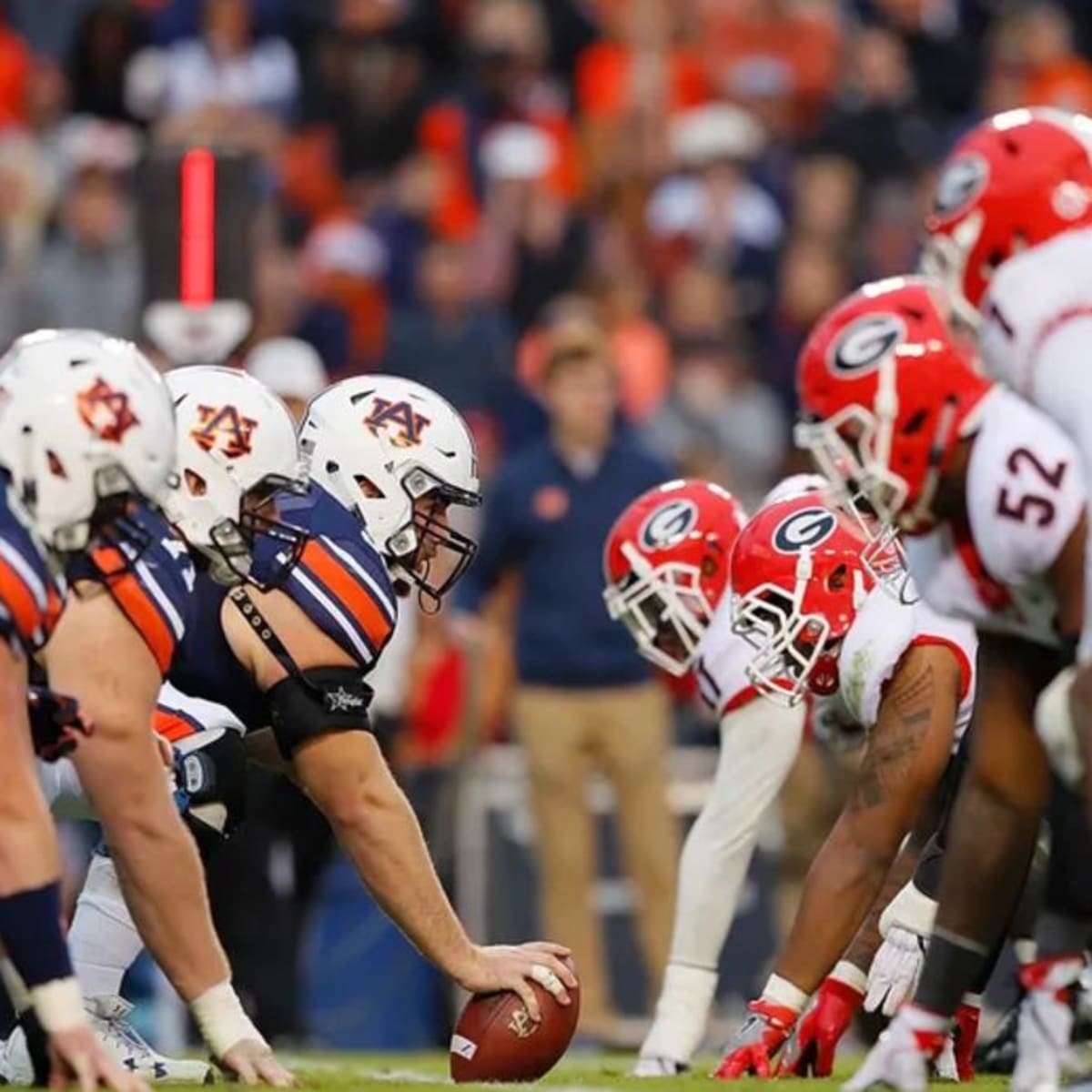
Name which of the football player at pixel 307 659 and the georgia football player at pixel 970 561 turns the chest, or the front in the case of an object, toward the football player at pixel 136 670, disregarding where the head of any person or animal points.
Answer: the georgia football player

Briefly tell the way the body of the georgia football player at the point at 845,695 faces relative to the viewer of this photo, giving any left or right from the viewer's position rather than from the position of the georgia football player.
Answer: facing to the left of the viewer

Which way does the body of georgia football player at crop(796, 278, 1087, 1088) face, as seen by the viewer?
to the viewer's left

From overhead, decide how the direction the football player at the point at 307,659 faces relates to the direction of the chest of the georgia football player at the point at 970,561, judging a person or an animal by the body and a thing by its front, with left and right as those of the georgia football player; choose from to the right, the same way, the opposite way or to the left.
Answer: the opposite way

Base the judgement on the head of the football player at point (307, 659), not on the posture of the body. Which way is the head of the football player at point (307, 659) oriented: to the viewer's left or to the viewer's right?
to the viewer's right

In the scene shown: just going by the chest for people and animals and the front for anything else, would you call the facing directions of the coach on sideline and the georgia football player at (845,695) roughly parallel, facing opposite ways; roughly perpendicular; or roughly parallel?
roughly perpendicular

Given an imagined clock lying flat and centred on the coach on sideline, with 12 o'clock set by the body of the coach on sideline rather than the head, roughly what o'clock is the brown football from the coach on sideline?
The brown football is roughly at 12 o'clock from the coach on sideline.

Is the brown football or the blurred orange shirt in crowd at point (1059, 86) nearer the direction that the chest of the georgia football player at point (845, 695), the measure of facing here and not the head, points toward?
the brown football

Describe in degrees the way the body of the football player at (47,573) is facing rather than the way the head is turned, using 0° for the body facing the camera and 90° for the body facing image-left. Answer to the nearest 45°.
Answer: approximately 270°

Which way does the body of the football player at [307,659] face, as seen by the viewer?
to the viewer's right

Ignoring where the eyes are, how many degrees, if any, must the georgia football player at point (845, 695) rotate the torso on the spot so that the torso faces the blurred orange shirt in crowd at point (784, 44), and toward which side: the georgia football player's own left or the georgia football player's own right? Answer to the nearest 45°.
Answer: approximately 90° to the georgia football player's own right

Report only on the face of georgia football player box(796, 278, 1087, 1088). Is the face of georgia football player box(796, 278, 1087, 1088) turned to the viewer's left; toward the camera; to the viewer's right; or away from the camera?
to the viewer's left

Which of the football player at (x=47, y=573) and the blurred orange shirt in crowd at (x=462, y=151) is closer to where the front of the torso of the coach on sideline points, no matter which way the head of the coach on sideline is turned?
the football player
